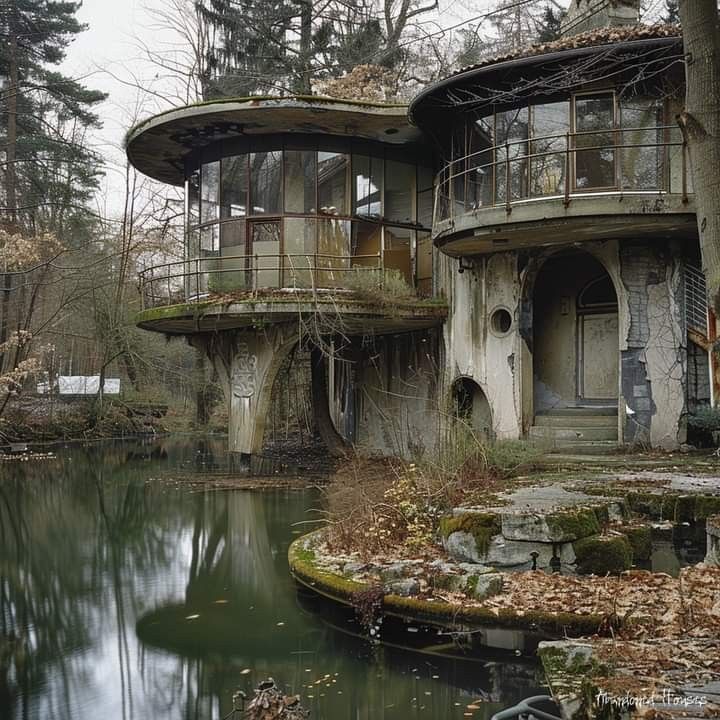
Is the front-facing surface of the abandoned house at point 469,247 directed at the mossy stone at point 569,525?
yes

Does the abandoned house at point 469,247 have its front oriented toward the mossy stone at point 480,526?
yes

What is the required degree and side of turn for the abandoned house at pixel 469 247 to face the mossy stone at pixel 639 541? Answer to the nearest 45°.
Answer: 0° — it already faces it

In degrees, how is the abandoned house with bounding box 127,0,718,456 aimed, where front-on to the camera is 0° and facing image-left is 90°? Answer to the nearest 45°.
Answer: approximately 0°
